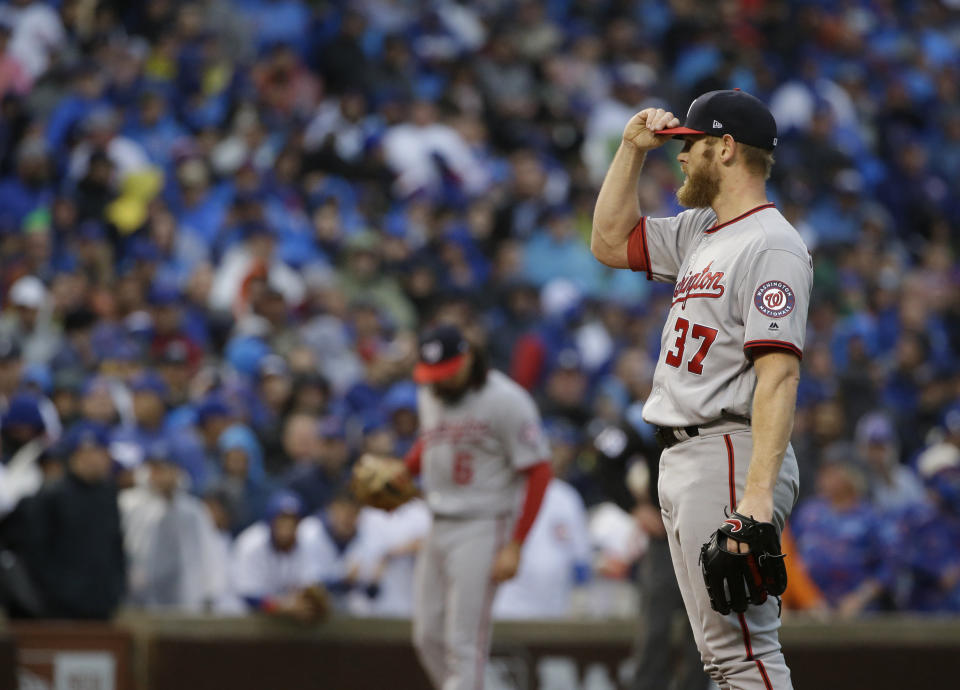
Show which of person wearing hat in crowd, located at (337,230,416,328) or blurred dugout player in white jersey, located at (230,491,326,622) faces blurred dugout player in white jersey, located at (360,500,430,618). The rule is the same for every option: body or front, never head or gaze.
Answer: the person wearing hat in crowd

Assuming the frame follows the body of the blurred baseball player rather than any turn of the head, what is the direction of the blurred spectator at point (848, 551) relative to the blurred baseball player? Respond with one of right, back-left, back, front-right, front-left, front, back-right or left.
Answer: back

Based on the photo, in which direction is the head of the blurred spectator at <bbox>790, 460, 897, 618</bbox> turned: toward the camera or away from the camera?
toward the camera

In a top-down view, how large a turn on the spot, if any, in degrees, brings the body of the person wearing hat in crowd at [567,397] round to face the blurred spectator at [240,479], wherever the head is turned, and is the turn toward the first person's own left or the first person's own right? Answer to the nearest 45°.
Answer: approximately 45° to the first person's own right

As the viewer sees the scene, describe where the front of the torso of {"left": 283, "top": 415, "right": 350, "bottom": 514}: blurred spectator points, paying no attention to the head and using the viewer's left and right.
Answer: facing the viewer

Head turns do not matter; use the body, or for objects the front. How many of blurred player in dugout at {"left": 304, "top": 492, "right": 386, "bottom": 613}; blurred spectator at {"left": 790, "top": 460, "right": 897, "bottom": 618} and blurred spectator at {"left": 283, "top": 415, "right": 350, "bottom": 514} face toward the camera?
3

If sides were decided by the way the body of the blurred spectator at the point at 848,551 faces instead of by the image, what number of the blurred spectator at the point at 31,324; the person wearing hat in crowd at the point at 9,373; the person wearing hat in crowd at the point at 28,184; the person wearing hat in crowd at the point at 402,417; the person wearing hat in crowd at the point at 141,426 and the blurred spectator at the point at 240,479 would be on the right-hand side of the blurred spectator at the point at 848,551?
6

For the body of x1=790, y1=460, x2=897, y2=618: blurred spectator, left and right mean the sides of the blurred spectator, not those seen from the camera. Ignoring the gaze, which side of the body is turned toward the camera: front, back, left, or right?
front

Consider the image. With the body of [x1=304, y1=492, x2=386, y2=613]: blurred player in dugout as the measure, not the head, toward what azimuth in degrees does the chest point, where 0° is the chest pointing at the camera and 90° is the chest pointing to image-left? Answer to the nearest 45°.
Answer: approximately 0°

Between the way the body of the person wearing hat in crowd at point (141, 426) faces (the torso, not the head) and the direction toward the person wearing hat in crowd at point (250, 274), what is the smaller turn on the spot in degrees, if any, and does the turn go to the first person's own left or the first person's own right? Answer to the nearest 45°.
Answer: approximately 180°

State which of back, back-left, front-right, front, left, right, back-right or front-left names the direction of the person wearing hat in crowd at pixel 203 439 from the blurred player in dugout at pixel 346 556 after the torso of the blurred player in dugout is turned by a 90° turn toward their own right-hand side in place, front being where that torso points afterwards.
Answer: front-right

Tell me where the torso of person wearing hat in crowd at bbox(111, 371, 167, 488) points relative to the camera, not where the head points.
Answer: toward the camera

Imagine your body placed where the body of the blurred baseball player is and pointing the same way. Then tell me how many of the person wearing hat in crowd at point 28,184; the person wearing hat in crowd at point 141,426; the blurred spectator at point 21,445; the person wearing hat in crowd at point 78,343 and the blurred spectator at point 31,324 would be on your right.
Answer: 5
